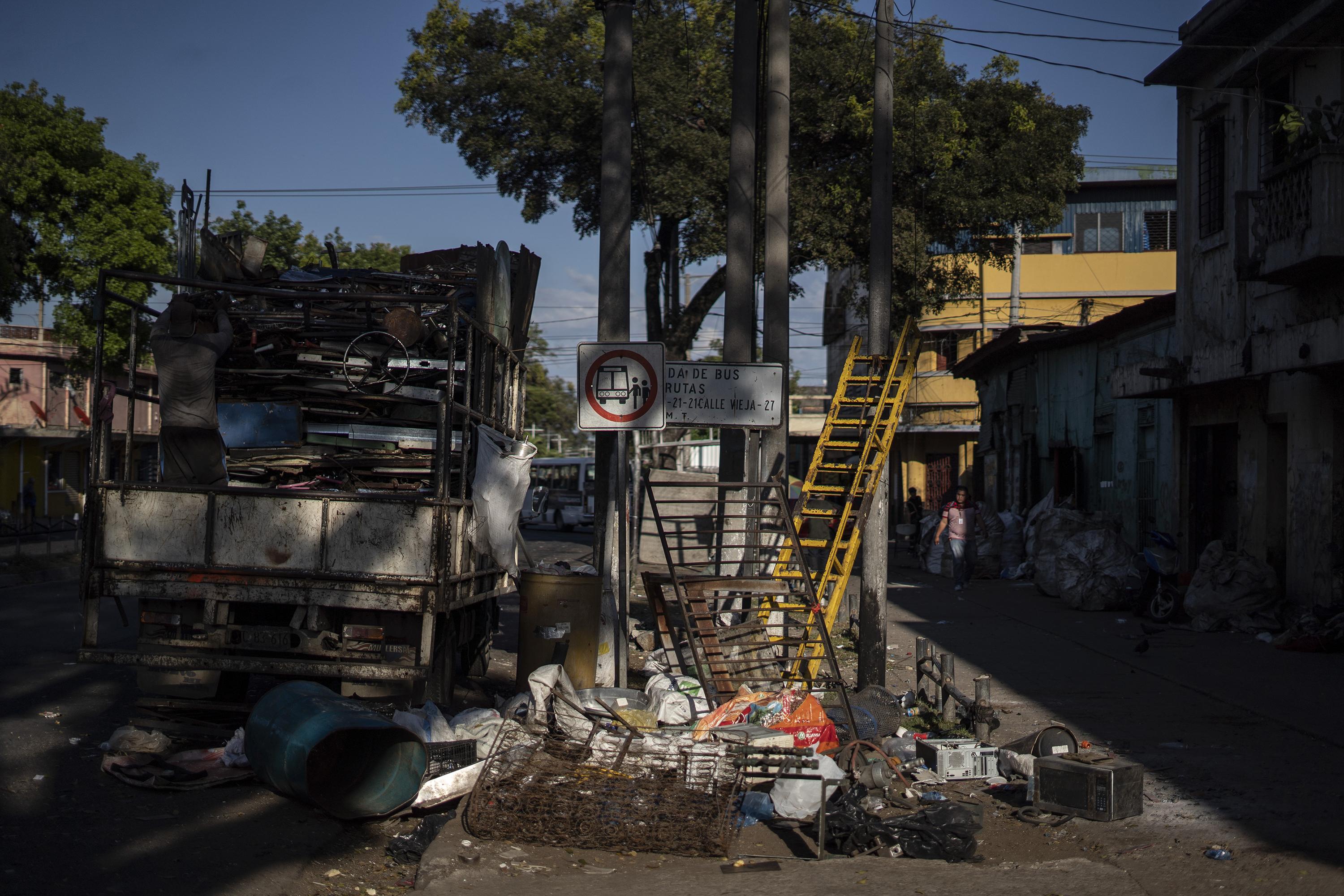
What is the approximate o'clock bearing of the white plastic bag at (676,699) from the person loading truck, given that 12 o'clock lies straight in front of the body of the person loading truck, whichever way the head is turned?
The white plastic bag is roughly at 4 o'clock from the person loading truck.

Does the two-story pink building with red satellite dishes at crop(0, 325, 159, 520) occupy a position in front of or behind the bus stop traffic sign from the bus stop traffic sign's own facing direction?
behind

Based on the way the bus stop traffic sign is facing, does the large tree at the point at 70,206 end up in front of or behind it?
behind

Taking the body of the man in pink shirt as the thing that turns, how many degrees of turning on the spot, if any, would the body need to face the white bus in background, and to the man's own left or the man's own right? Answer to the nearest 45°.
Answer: approximately 135° to the man's own right

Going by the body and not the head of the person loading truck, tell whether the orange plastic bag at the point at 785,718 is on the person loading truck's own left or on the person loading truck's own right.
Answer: on the person loading truck's own right

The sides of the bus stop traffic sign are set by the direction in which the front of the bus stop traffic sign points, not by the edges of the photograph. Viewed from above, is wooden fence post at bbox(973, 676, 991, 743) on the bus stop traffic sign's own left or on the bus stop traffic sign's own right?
on the bus stop traffic sign's own left

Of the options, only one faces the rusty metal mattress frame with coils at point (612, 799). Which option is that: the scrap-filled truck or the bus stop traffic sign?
the bus stop traffic sign

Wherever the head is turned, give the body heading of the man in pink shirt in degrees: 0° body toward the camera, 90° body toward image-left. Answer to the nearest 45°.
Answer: approximately 0°

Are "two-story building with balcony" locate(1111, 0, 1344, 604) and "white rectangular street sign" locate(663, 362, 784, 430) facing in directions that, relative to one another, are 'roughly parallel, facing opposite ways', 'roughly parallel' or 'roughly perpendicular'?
roughly perpendicular

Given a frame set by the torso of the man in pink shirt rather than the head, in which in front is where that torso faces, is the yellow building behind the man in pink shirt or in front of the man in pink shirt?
behind

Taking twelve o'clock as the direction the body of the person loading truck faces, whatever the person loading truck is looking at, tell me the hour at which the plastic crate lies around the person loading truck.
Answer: The plastic crate is roughly at 5 o'clock from the person loading truck.

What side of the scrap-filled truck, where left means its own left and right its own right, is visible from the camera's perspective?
back

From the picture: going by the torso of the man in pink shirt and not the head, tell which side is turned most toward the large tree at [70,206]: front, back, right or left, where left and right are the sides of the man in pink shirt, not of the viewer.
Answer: right

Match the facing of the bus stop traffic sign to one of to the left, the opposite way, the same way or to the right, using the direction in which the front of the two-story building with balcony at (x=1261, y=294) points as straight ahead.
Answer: to the left

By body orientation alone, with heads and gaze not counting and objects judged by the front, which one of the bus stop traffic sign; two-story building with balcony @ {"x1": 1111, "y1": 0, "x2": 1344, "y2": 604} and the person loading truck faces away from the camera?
the person loading truck

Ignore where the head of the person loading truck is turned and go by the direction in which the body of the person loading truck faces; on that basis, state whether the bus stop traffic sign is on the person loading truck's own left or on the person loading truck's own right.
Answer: on the person loading truck's own right

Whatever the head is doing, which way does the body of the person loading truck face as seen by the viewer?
away from the camera
